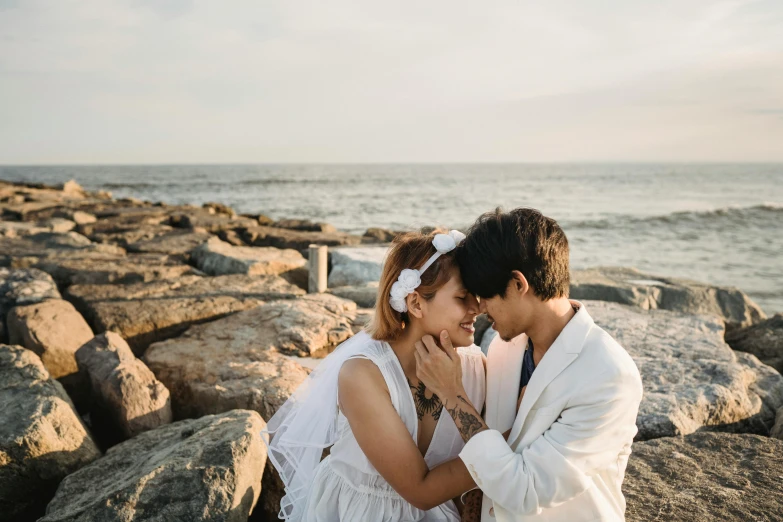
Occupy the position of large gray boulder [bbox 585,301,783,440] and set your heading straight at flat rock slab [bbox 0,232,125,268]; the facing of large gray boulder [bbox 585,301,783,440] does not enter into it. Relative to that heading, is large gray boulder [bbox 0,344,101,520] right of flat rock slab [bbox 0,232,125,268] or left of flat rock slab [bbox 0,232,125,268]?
left

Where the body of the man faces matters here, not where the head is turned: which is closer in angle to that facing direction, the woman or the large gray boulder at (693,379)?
the woman

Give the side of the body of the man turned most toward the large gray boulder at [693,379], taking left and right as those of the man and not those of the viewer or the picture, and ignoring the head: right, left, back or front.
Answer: back

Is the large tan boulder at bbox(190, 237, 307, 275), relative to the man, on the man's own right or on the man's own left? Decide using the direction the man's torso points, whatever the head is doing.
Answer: on the man's own right

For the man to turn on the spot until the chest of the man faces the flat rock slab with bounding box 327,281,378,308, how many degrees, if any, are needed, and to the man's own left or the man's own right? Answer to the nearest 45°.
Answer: approximately 90° to the man's own right

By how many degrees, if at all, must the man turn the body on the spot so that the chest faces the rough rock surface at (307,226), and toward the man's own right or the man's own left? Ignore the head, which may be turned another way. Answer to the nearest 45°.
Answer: approximately 90° to the man's own right

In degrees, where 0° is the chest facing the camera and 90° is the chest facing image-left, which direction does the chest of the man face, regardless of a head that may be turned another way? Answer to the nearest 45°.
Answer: approximately 45°

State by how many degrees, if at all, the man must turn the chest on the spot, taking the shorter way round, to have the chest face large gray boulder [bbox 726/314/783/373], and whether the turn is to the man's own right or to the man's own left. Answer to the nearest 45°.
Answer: approximately 180°

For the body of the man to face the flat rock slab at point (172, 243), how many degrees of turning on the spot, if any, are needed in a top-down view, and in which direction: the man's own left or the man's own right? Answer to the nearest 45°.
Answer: approximately 90° to the man's own right

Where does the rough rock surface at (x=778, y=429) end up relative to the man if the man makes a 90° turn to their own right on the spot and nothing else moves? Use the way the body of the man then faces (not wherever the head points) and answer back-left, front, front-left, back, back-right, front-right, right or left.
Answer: right
